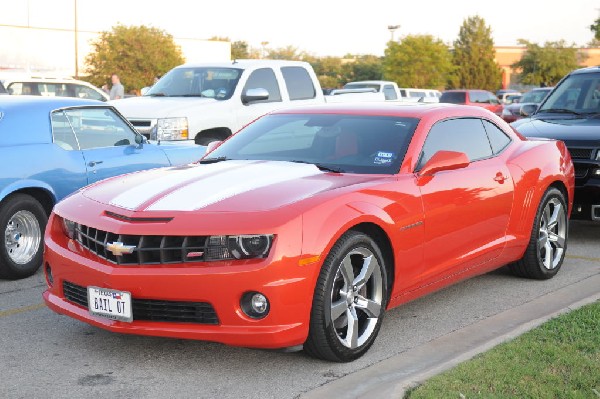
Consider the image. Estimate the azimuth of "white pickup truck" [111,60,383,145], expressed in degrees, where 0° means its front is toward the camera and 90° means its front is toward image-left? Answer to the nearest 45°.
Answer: approximately 45°

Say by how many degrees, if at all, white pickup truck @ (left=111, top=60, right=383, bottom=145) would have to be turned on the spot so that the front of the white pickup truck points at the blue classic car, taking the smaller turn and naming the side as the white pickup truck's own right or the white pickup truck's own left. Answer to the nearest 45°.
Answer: approximately 45° to the white pickup truck's own left

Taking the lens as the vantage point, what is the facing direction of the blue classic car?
facing away from the viewer and to the right of the viewer

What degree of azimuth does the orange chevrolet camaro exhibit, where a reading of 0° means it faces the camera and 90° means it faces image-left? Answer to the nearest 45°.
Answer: approximately 45°

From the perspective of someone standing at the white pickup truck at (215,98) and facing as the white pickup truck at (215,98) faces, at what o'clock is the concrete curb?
The concrete curb is roughly at 10 o'clock from the white pickup truck.

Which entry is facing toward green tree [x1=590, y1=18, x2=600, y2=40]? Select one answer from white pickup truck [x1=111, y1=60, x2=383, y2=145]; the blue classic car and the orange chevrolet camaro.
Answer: the blue classic car

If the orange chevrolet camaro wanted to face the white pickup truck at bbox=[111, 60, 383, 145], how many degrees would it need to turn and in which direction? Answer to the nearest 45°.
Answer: approximately 135° to its right

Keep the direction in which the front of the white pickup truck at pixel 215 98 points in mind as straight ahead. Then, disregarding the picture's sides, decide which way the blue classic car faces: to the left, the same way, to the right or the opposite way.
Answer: the opposite way

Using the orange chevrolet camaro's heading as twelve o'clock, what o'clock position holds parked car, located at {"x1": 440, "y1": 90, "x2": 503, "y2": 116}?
The parked car is roughly at 5 o'clock from the orange chevrolet camaro.
